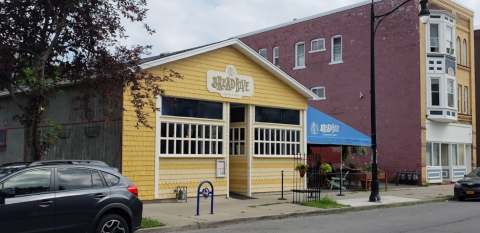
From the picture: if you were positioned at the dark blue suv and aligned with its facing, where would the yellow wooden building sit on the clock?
The yellow wooden building is roughly at 4 o'clock from the dark blue suv.

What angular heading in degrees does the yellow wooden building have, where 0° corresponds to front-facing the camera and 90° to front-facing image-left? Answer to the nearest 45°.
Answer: approximately 315°

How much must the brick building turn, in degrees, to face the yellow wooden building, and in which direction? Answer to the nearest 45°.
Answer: approximately 90° to its right

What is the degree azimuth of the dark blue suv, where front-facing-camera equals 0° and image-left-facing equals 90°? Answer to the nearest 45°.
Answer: approximately 90°

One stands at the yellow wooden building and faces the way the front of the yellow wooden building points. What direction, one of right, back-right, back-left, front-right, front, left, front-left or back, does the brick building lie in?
left

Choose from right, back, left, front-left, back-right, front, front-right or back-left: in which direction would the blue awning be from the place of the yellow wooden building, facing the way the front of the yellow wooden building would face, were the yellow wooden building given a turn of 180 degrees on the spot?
right

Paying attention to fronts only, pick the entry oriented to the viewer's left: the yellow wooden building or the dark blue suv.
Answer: the dark blue suv

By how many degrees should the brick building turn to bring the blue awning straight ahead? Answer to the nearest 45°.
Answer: approximately 45° to its right
